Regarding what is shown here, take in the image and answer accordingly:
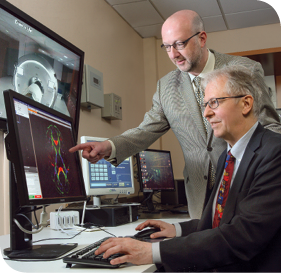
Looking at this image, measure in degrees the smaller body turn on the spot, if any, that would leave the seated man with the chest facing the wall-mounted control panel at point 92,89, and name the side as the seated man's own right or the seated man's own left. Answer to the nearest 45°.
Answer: approximately 45° to the seated man's own right

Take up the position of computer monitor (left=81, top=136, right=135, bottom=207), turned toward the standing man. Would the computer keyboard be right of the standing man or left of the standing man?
right

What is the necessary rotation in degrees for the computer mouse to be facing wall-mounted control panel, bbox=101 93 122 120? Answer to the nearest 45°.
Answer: approximately 90° to its right

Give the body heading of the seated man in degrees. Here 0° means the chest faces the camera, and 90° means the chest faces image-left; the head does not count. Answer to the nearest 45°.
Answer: approximately 90°

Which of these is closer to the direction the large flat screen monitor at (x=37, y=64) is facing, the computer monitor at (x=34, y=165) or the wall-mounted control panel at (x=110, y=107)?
the computer monitor

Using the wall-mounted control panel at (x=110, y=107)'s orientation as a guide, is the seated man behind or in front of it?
in front

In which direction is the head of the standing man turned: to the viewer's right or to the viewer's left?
to the viewer's left

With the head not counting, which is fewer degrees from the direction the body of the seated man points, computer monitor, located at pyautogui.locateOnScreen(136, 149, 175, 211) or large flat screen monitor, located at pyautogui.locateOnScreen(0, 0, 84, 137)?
the large flat screen monitor
